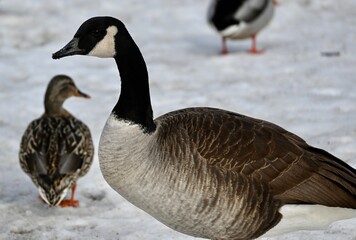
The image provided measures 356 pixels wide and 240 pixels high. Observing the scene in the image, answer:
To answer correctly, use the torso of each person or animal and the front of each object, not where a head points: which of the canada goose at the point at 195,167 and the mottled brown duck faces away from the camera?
the mottled brown duck

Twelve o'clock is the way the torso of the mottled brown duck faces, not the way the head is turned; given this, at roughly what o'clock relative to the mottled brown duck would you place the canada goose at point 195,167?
The canada goose is roughly at 5 o'clock from the mottled brown duck.

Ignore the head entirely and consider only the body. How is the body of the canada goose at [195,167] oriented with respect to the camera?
to the viewer's left

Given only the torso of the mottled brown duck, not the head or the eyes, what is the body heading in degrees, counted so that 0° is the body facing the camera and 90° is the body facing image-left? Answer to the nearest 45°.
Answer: approximately 180°

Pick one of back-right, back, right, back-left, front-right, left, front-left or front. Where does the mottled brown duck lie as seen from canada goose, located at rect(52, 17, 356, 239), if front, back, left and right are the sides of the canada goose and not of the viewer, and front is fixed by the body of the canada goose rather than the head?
front-right

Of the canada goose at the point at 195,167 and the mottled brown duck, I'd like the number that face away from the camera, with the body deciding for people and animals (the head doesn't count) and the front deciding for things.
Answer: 1
